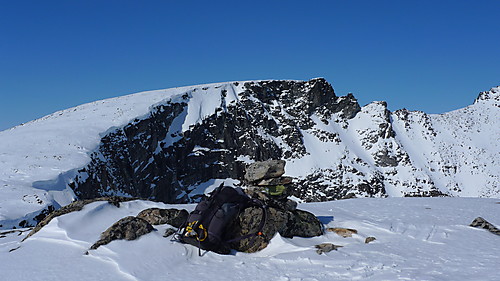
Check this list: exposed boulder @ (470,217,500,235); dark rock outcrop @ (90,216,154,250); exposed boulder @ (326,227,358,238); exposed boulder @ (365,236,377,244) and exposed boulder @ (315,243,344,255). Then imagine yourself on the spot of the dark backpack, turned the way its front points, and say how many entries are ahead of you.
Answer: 1

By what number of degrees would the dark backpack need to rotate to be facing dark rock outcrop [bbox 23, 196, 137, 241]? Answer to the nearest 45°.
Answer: approximately 45° to its right

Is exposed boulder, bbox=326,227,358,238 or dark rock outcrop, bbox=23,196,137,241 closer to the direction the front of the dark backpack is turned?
the dark rock outcrop

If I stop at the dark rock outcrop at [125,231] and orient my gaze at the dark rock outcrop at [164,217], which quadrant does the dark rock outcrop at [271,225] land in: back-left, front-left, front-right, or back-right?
front-right
